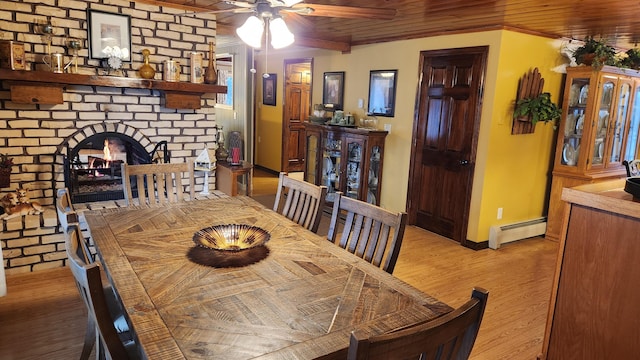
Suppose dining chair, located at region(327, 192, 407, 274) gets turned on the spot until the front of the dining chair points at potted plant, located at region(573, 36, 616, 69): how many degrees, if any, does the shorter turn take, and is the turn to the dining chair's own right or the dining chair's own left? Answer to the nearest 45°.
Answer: approximately 180°

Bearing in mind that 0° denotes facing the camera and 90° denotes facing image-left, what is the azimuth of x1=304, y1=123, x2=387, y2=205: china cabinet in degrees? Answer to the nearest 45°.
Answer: approximately 45°

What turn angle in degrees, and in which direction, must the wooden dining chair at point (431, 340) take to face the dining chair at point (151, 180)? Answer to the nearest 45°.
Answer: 0° — it already faces it

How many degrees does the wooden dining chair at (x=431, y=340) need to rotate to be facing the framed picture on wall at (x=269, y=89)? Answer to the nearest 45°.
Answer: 0° — it already faces it

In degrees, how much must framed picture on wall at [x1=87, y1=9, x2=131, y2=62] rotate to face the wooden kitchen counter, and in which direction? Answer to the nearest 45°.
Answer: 0° — it already faces it

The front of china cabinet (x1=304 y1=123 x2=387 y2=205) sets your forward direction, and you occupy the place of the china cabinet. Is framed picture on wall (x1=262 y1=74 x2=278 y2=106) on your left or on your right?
on your right

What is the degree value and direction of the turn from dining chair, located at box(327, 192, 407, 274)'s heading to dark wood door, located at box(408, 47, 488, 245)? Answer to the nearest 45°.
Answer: approximately 135° to its right
